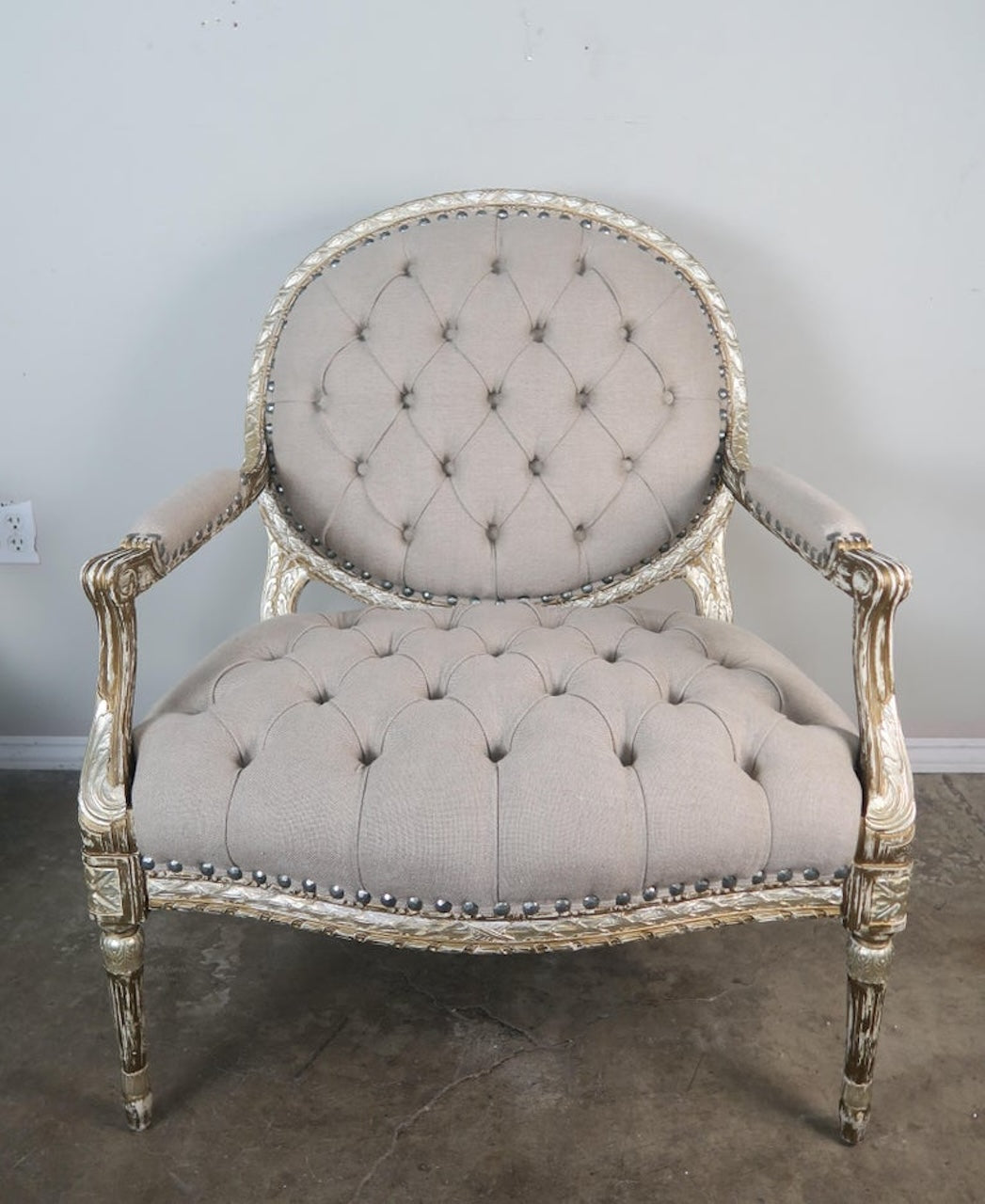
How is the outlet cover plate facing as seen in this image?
toward the camera
